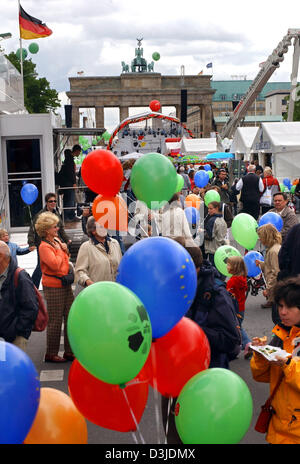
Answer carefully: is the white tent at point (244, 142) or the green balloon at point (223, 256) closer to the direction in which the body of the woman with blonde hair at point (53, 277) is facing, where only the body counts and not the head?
the green balloon

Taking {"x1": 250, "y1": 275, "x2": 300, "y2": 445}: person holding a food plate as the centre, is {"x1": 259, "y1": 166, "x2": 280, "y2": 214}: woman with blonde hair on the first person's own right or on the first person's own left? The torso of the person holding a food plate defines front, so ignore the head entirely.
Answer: on the first person's own right

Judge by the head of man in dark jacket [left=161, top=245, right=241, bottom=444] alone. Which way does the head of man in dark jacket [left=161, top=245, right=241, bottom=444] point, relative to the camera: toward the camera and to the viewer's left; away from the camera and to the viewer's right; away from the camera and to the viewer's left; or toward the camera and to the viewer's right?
away from the camera and to the viewer's left

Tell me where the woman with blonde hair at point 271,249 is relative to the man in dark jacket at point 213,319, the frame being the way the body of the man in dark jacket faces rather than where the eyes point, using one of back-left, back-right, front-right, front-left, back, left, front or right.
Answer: right
